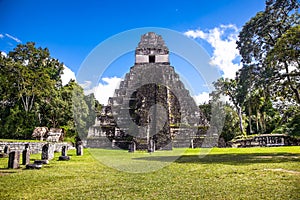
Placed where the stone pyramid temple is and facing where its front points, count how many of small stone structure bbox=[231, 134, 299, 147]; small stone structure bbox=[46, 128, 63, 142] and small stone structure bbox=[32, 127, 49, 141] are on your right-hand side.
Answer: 2

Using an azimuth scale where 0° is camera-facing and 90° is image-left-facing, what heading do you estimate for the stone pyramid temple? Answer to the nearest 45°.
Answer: approximately 0°

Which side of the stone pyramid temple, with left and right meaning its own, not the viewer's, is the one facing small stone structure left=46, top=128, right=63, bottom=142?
right

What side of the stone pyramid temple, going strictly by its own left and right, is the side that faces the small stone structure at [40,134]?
right

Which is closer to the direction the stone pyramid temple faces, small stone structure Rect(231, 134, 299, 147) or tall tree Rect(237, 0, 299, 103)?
the tall tree

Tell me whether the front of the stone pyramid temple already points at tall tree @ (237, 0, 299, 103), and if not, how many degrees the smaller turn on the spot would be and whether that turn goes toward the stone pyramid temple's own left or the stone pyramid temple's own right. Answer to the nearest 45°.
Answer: approximately 45° to the stone pyramid temple's own left

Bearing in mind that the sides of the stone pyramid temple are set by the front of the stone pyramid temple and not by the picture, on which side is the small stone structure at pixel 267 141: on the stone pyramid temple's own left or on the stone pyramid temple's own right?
on the stone pyramid temple's own left

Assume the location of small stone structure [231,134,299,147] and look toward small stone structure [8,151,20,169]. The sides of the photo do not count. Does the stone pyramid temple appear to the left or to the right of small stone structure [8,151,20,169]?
right
